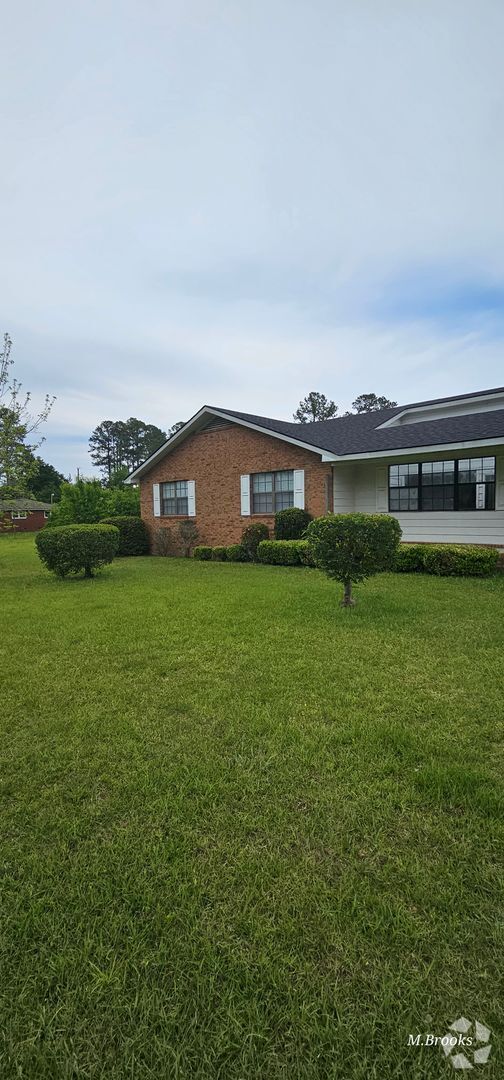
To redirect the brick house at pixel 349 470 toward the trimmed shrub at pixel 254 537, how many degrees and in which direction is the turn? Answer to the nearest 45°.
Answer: approximately 45° to its right

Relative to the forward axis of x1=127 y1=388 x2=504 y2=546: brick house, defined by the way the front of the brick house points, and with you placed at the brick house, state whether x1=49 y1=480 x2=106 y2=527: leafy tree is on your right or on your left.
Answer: on your right

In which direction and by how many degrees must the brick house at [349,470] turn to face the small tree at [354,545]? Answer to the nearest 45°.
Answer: approximately 45° to its left

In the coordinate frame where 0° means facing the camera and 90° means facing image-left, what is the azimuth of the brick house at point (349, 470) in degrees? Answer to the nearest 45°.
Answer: approximately 45°

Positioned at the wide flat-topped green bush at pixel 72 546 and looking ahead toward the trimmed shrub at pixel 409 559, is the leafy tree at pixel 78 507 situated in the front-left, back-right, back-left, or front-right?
back-left

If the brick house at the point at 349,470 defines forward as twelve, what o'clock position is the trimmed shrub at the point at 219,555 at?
The trimmed shrub is roughly at 2 o'clock from the brick house.
